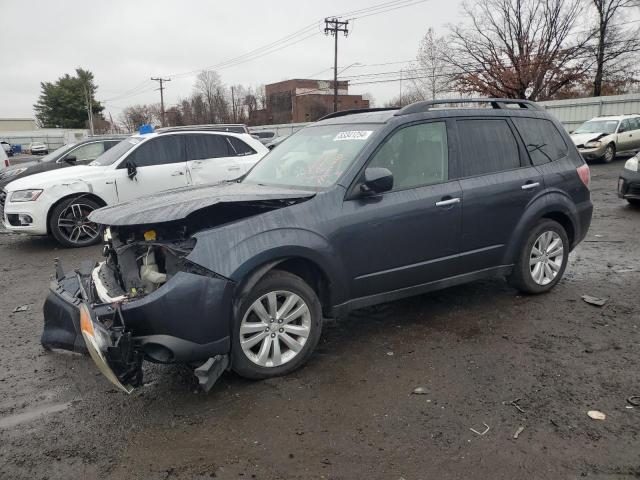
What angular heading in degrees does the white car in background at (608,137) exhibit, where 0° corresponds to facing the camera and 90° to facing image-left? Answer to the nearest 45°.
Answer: approximately 45°

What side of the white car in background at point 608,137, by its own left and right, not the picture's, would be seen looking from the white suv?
front

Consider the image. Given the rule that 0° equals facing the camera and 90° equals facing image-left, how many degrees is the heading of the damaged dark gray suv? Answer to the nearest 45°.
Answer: approximately 45°

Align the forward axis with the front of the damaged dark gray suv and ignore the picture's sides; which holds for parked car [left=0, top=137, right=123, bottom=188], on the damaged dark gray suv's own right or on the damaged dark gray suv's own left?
on the damaged dark gray suv's own right

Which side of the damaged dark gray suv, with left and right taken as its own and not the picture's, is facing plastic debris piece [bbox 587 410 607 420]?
left

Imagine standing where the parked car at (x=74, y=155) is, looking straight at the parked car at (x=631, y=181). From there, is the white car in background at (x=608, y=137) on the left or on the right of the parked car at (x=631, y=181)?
left

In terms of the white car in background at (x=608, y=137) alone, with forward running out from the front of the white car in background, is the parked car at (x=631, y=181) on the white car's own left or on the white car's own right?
on the white car's own left

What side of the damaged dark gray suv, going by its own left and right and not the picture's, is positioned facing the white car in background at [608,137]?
back

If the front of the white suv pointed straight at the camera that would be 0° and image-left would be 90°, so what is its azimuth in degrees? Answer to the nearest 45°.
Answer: approximately 45°

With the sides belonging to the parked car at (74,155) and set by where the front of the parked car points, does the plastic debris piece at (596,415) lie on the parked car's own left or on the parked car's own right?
on the parked car's own left

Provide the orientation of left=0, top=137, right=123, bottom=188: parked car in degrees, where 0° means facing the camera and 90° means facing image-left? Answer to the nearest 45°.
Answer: approximately 45°
